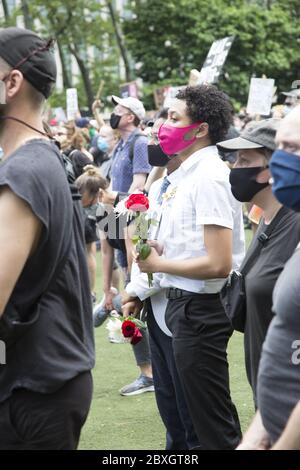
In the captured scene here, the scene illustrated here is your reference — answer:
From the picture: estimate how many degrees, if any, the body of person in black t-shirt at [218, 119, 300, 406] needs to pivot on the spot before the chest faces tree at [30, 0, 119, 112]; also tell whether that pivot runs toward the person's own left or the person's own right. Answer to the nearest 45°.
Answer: approximately 90° to the person's own right

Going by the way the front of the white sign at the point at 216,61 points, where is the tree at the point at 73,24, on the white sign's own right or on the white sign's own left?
on the white sign's own right

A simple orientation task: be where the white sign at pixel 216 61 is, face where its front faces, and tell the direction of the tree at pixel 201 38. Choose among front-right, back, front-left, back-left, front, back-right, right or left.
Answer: back-right

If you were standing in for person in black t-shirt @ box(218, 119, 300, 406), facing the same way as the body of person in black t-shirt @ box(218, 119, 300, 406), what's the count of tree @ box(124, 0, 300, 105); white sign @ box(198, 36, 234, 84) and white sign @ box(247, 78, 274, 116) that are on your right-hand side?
3

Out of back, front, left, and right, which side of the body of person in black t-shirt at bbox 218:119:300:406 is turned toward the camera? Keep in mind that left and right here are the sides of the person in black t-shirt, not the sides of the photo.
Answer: left

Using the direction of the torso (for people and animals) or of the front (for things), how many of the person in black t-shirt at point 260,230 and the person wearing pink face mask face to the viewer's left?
2

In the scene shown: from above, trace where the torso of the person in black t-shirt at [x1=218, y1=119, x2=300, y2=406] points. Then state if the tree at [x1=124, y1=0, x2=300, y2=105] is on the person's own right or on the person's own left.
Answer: on the person's own right

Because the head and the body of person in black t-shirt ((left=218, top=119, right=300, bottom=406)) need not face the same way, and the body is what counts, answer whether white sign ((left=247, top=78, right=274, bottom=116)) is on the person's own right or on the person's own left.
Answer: on the person's own right

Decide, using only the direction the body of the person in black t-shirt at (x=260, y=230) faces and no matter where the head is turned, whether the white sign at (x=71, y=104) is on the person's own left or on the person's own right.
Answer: on the person's own right

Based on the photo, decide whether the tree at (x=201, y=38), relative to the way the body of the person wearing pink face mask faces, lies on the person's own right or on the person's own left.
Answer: on the person's own right

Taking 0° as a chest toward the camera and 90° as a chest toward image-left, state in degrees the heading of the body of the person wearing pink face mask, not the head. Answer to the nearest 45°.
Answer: approximately 90°

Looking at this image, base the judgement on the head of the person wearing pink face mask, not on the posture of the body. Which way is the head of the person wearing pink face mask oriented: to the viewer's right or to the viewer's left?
to the viewer's left
